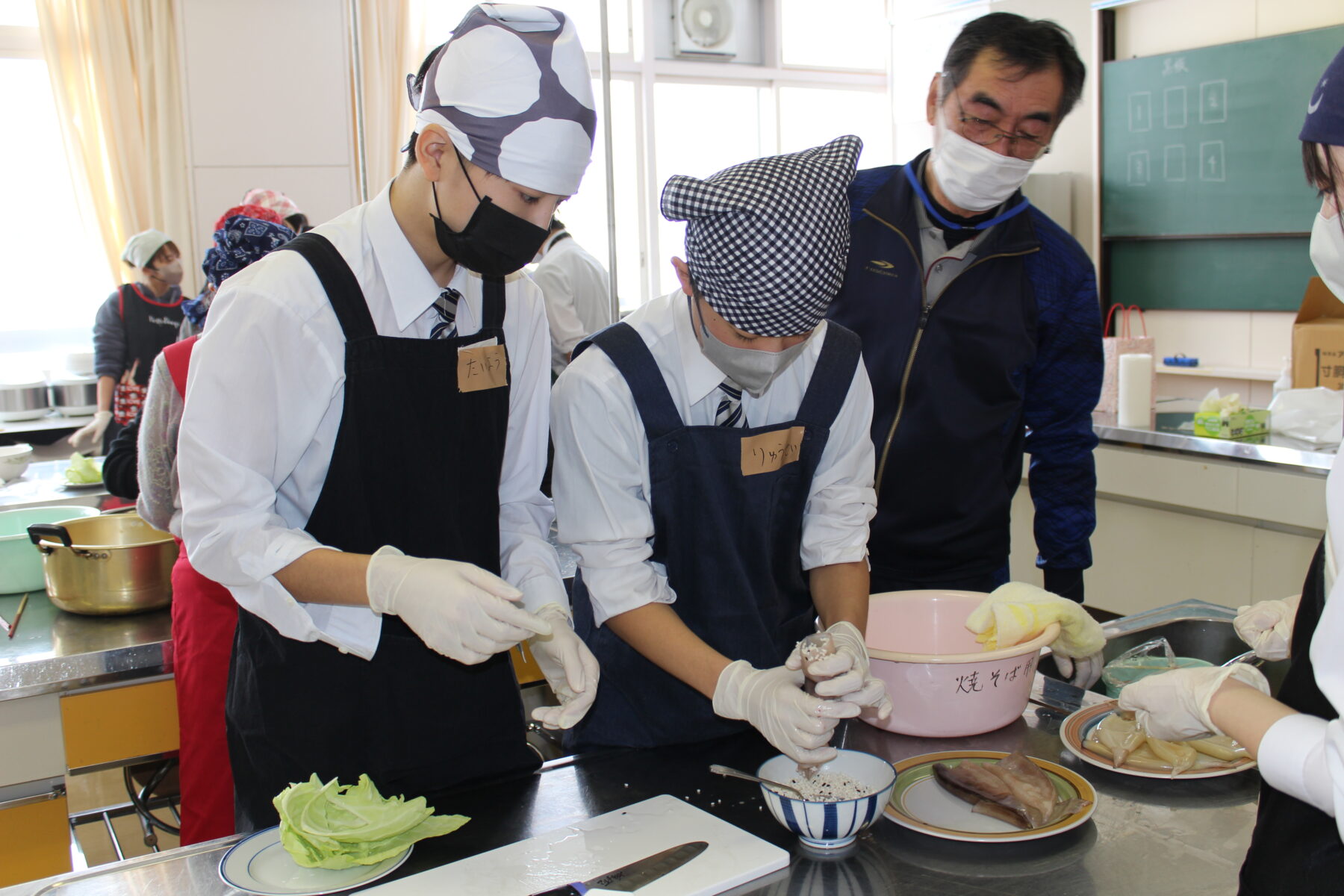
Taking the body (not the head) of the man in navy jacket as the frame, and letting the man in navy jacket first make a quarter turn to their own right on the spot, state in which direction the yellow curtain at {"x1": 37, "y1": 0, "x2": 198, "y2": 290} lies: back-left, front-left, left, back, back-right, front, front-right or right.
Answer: front

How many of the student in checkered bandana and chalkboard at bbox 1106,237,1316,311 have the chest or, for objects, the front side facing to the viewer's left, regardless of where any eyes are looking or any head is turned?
0

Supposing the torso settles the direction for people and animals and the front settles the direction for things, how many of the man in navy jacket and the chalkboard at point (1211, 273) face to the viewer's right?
0

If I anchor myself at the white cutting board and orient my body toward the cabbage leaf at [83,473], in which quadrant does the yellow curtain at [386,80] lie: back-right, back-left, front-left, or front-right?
front-right

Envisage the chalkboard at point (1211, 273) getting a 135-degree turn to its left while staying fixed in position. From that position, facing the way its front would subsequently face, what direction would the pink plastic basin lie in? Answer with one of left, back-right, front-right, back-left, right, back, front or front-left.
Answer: back-right

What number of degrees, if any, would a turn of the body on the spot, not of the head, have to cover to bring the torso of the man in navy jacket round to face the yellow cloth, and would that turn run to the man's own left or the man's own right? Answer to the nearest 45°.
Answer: approximately 45° to the man's own left

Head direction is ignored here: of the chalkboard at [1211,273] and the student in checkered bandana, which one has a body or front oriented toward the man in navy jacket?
the chalkboard

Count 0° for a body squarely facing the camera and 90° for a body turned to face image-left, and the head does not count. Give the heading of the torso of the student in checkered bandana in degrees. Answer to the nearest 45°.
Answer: approximately 315°

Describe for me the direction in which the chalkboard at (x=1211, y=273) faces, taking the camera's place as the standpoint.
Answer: facing the viewer

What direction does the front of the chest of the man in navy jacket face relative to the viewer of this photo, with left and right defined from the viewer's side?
facing the viewer and to the left of the viewer

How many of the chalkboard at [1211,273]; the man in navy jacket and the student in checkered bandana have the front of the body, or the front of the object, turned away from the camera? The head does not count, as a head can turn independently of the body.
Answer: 0

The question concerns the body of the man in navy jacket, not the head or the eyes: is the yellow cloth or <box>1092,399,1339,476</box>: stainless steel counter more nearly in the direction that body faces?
the yellow cloth
